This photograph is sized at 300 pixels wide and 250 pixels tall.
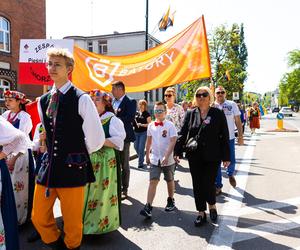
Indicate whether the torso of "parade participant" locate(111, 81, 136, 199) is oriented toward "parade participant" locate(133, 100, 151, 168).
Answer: no

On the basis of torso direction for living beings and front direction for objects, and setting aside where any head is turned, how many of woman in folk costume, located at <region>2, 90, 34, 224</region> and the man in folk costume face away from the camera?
0

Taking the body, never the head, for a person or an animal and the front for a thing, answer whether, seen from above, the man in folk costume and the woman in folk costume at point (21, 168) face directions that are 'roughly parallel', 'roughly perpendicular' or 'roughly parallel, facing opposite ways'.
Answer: roughly parallel

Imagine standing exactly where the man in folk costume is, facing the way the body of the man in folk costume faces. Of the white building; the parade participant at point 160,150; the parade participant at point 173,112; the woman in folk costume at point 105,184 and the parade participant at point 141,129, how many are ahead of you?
0

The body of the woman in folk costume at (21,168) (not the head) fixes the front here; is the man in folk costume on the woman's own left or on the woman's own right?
on the woman's own left

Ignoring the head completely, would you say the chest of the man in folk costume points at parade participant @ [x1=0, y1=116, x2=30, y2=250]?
no

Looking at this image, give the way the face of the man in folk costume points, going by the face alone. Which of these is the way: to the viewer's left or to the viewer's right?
to the viewer's left

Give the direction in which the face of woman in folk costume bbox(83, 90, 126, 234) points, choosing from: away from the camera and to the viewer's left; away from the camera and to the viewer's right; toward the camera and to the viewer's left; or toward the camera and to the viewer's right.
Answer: toward the camera and to the viewer's left

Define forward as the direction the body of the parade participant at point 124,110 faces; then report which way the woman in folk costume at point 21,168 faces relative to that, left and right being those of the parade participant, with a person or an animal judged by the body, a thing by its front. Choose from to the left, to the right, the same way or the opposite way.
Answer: the same way

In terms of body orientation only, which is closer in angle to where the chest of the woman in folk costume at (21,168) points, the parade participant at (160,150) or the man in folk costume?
the man in folk costume

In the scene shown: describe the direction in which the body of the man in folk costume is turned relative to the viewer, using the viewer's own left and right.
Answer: facing the viewer and to the left of the viewer

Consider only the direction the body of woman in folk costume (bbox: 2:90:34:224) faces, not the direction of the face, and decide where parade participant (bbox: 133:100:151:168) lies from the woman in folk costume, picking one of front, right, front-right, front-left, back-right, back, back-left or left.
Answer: back

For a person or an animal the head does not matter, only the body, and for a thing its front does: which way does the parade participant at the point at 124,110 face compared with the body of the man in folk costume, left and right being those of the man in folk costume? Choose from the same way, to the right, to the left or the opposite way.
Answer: the same way

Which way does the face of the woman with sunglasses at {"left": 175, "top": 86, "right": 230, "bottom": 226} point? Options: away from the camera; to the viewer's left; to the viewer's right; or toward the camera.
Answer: toward the camera

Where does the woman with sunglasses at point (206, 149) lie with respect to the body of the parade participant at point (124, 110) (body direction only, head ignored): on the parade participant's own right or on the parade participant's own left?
on the parade participant's own left

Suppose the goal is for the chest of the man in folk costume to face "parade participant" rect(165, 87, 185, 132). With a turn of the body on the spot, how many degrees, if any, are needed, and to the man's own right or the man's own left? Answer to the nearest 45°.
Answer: approximately 180°

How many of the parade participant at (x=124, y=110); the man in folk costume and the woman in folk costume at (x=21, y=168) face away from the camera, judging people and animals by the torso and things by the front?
0
